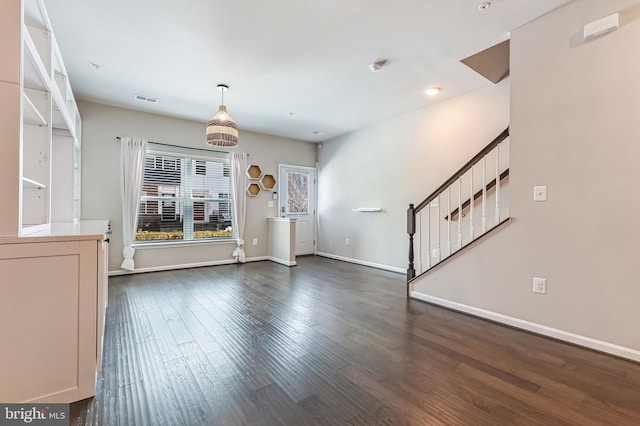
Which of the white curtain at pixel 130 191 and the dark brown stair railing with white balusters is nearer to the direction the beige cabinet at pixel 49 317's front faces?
the dark brown stair railing with white balusters

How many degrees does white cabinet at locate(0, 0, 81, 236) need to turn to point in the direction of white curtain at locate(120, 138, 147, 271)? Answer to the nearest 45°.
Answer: approximately 45° to its left

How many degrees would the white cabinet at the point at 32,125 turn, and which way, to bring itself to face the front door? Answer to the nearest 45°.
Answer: approximately 45° to its left

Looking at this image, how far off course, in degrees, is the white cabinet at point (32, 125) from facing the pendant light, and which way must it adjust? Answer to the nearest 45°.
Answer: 0° — it already faces it

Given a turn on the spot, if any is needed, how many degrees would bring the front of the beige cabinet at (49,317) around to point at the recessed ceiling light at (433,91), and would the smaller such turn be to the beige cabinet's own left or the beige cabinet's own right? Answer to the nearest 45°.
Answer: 0° — it already faces it

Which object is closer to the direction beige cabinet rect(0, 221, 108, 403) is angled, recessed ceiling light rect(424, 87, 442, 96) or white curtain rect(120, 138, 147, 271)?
the recessed ceiling light

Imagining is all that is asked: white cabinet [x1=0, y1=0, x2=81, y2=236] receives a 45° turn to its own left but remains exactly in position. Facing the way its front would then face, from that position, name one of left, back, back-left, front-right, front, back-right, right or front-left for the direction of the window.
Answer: front

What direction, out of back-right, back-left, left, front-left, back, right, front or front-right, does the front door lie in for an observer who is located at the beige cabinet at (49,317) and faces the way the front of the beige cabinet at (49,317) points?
front-left

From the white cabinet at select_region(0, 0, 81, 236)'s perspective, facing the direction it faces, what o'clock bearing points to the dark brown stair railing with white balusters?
The dark brown stair railing with white balusters is roughly at 1 o'clock from the white cabinet.

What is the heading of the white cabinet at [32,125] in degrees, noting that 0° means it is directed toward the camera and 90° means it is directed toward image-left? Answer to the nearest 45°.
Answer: approximately 270°

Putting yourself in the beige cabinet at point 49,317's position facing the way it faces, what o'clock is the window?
The window is roughly at 10 o'clock from the beige cabinet.

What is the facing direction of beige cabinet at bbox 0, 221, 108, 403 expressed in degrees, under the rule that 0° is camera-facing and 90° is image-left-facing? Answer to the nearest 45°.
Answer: approximately 270°
